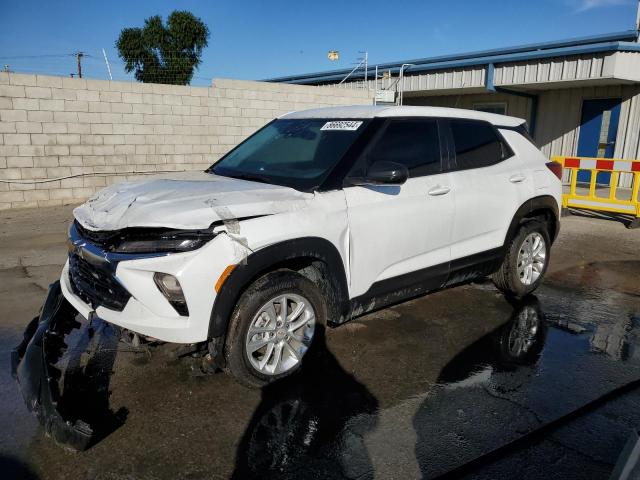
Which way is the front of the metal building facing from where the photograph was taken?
facing the viewer and to the left of the viewer

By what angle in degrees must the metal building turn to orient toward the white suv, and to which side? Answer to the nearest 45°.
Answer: approximately 45° to its left

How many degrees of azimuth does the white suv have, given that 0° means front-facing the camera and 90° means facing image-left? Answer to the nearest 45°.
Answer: approximately 45°

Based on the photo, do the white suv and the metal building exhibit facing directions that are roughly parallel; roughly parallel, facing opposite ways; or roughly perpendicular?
roughly parallel

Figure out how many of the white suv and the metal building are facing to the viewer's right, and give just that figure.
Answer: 0

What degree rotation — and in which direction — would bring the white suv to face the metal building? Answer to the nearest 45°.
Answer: approximately 180°
